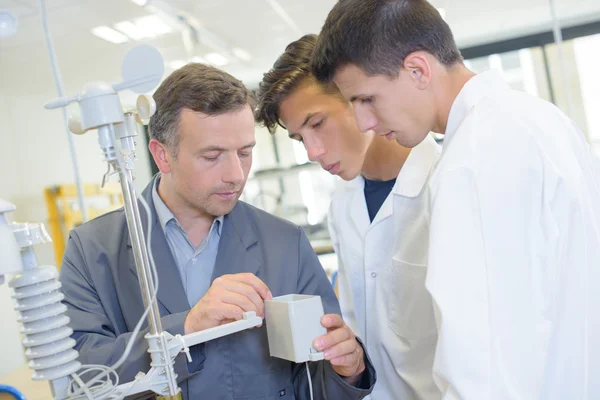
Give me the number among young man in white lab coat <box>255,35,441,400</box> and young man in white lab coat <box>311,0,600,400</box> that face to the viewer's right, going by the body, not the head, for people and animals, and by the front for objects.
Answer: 0

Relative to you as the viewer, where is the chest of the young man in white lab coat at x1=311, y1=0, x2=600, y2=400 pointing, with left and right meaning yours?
facing to the left of the viewer

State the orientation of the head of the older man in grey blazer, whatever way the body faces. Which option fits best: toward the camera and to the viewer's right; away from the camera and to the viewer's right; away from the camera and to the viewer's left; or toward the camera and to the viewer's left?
toward the camera and to the viewer's right

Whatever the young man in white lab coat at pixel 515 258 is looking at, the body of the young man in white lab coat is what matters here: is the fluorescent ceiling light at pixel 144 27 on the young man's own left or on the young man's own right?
on the young man's own right

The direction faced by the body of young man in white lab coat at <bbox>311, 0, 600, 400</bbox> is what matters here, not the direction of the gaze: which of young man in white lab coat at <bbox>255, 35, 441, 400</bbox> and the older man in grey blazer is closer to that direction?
the older man in grey blazer

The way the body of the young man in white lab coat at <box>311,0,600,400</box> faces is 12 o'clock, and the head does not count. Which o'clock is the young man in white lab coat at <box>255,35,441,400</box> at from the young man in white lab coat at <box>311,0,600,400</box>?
the young man in white lab coat at <box>255,35,441,400</box> is roughly at 2 o'clock from the young man in white lab coat at <box>311,0,600,400</box>.

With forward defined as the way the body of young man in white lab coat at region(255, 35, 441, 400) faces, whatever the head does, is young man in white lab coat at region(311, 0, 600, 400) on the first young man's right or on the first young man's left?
on the first young man's left

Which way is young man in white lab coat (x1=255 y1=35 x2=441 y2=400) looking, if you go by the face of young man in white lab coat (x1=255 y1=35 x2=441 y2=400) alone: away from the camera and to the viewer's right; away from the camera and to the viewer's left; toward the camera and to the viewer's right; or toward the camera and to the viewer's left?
toward the camera and to the viewer's left

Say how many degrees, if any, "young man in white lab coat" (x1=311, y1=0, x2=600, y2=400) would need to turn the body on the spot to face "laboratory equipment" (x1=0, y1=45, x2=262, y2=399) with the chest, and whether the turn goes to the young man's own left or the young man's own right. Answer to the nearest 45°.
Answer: approximately 45° to the young man's own left

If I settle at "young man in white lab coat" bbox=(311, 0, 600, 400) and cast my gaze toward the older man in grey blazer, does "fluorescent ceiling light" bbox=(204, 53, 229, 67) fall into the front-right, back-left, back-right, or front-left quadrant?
front-right

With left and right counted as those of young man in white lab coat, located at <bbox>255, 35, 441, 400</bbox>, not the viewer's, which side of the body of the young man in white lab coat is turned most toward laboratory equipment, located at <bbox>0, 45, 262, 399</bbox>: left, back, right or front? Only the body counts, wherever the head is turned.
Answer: front

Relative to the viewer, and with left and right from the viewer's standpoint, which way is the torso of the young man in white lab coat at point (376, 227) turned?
facing the viewer and to the left of the viewer

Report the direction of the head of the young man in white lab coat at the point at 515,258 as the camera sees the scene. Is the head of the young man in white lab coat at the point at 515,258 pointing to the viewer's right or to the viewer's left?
to the viewer's left

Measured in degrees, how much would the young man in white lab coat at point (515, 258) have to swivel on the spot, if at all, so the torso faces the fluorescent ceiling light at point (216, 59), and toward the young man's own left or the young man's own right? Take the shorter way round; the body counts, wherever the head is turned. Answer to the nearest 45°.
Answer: approximately 45° to the young man's own right

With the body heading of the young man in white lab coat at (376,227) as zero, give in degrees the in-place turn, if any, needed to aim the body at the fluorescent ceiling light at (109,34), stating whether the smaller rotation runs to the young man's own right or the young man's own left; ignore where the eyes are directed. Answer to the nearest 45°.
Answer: approximately 90° to the young man's own right
